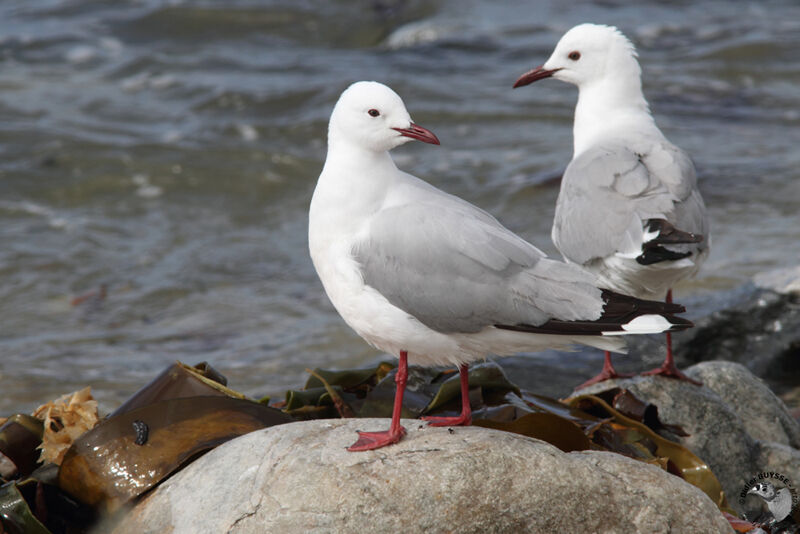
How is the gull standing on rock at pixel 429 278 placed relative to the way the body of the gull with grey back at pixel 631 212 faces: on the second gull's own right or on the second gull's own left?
on the second gull's own left

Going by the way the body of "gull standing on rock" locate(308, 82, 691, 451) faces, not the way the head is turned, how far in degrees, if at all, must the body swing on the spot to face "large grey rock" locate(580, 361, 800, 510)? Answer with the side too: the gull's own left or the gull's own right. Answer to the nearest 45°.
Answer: approximately 135° to the gull's own right

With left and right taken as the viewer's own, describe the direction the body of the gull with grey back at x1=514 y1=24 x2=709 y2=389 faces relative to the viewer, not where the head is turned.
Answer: facing away from the viewer and to the left of the viewer

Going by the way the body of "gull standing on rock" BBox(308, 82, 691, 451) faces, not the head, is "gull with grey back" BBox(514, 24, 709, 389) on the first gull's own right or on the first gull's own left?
on the first gull's own right

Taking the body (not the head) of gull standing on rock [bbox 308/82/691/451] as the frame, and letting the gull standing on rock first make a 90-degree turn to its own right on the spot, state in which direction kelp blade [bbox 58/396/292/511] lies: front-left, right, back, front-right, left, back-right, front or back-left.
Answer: left

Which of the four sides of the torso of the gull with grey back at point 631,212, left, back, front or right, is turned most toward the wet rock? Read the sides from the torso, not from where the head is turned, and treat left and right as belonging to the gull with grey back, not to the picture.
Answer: right

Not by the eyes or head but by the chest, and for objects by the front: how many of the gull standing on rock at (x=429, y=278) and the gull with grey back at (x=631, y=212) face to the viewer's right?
0

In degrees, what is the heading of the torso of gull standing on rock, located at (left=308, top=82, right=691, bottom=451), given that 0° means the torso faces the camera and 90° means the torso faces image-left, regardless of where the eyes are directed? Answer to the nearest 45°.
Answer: approximately 90°
